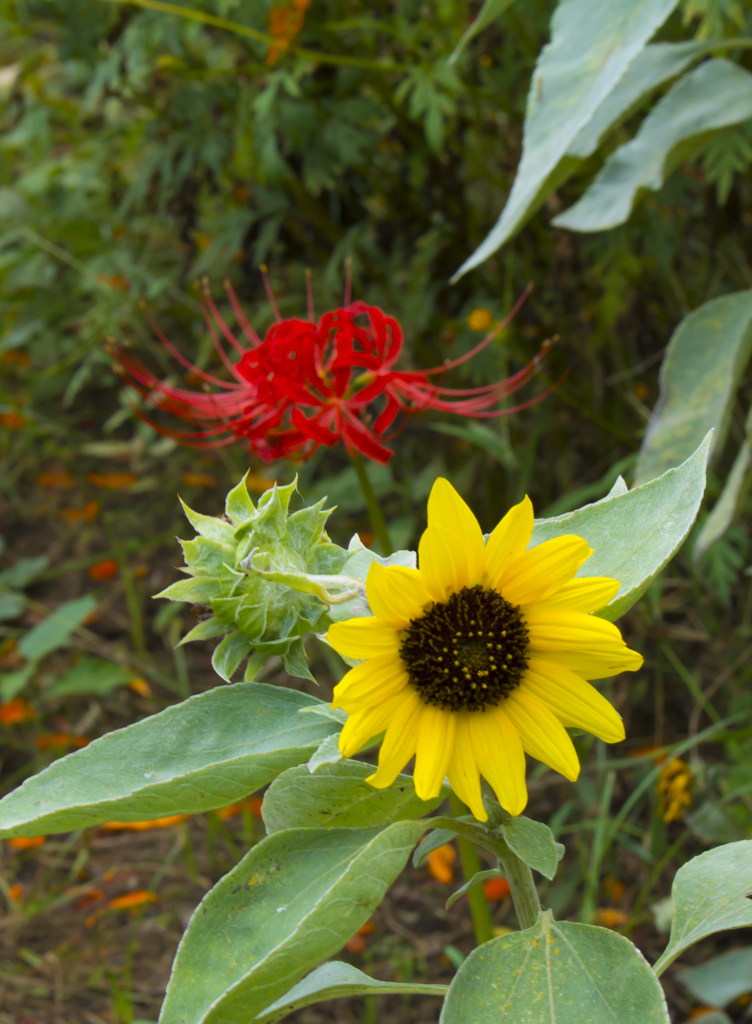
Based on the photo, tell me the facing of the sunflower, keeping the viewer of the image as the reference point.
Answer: facing the viewer
